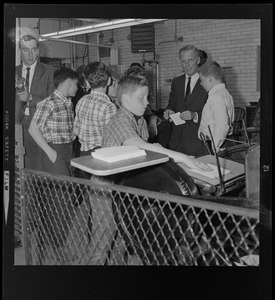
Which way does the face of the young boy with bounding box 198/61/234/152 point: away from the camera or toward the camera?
away from the camera

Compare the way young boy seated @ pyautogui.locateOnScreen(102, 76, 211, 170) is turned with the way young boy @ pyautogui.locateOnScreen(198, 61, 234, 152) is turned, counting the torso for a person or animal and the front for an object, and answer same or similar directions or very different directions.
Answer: very different directions

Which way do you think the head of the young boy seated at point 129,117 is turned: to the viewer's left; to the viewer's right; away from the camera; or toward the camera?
to the viewer's right

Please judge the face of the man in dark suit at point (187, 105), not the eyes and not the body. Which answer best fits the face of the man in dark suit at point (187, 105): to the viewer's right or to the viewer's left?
to the viewer's left

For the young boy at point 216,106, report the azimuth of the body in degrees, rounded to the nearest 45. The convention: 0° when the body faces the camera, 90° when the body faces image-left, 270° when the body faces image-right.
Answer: approximately 135°

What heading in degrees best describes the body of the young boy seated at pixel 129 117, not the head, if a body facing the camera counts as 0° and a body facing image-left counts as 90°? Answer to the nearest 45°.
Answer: approximately 315°
